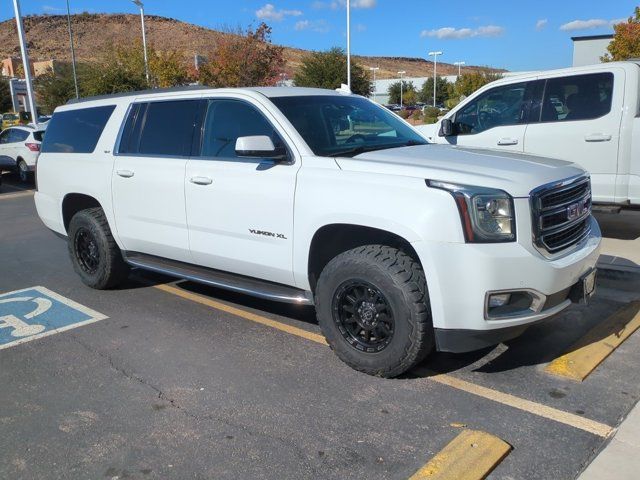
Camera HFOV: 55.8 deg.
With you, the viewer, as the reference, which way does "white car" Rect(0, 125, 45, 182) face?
facing away from the viewer and to the left of the viewer

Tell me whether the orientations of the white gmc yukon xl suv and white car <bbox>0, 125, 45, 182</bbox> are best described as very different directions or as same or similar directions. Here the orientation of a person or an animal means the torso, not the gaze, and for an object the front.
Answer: very different directions

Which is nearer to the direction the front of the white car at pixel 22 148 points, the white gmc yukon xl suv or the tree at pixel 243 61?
the tree

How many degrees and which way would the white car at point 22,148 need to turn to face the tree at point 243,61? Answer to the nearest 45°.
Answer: approximately 90° to its right

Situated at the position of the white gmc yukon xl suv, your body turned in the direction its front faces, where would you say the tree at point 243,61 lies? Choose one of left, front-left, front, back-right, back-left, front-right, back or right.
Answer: back-left

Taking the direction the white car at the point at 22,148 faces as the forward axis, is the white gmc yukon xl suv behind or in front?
behind

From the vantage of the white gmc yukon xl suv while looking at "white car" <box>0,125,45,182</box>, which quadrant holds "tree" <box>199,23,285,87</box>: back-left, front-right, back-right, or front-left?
front-right

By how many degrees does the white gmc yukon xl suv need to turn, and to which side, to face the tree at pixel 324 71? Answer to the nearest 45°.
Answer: approximately 135° to its left

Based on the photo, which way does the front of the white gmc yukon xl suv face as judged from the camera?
facing the viewer and to the right of the viewer

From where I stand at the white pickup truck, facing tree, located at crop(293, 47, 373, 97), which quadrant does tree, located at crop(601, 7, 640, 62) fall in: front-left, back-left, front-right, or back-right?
front-right

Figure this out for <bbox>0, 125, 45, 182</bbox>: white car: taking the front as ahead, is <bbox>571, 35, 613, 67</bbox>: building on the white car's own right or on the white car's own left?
on the white car's own right
